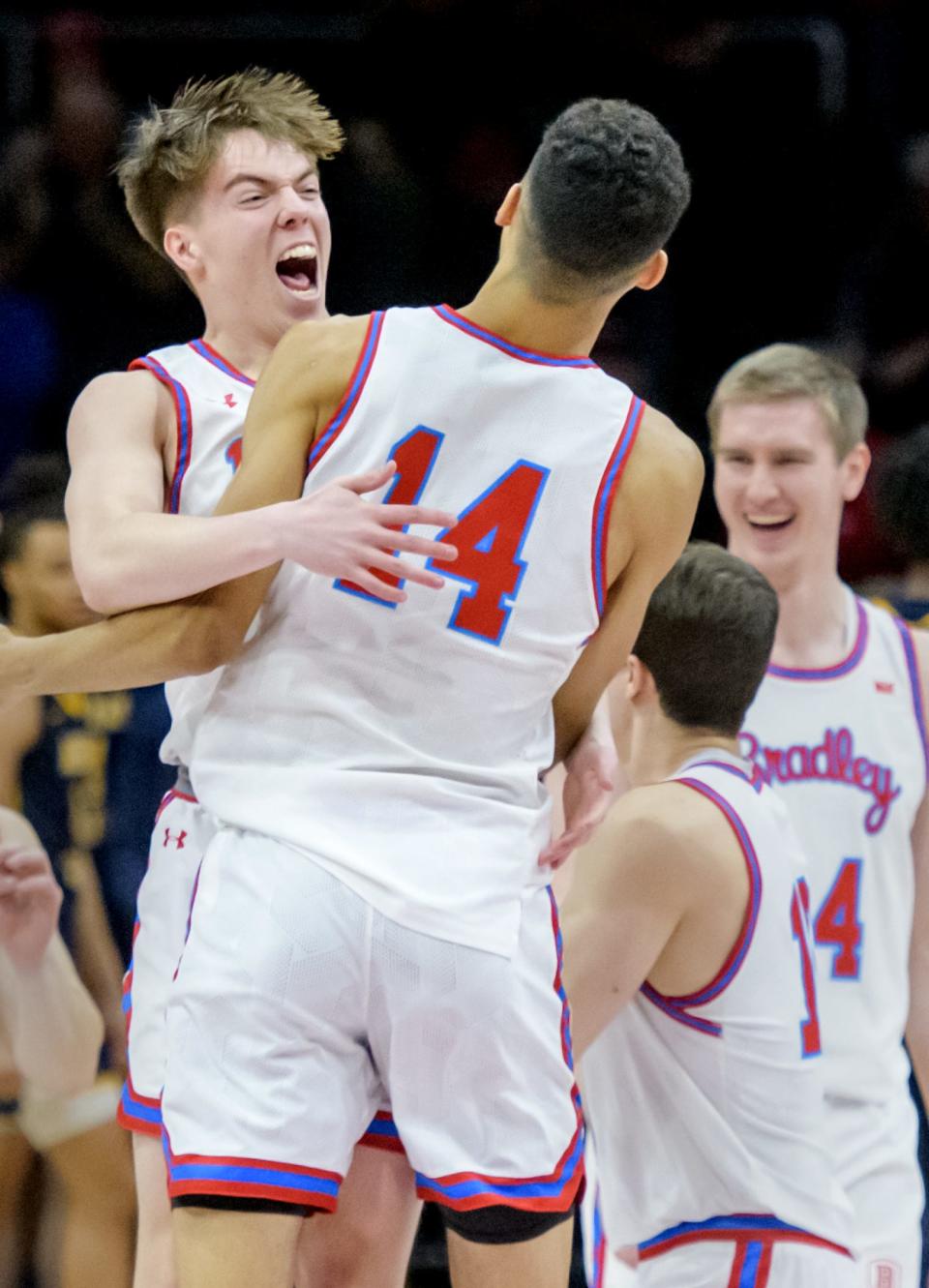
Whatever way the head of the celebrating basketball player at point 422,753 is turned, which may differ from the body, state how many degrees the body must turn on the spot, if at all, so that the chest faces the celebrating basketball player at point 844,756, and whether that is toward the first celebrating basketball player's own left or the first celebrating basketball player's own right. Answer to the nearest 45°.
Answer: approximately 45° to the first celebrating basketball player's own right

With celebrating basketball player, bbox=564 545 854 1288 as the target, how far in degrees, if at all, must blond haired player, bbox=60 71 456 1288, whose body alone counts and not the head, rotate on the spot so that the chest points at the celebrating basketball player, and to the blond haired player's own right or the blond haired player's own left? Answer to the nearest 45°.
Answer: approximately 45° to the blond haired player's own left

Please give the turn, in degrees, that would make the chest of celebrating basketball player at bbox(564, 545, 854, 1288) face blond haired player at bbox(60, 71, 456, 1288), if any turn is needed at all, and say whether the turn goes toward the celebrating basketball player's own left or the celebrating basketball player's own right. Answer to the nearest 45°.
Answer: approximately 45° to the celebrating basketball player's own left

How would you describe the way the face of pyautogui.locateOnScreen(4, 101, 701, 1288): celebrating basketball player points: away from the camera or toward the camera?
away from the camera

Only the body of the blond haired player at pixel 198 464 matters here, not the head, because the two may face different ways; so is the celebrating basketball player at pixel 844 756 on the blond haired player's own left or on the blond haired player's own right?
on the blond haired player's own left

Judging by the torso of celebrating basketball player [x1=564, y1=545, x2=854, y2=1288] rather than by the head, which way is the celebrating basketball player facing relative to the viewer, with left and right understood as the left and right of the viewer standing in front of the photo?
facing away from the viewer and to the left of the viewer

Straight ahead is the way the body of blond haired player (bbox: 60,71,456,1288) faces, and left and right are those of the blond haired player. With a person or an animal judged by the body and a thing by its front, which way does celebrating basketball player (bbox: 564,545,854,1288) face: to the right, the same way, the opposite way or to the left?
the opposite way

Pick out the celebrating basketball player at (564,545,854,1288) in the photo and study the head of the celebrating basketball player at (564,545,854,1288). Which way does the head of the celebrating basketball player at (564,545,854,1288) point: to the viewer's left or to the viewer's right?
to the viewer's left

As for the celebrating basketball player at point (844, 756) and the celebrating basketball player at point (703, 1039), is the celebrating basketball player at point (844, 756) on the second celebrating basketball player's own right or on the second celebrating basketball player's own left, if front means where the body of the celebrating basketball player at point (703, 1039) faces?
on the second celebrating basketball player's own right

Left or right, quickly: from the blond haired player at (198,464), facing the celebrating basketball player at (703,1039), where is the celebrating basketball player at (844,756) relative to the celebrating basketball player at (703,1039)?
left

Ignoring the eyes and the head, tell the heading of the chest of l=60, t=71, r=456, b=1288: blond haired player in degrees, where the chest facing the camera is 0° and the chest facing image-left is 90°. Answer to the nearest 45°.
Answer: approximately 315°

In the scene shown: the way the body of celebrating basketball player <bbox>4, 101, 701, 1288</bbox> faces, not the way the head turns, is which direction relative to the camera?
away from the camera
